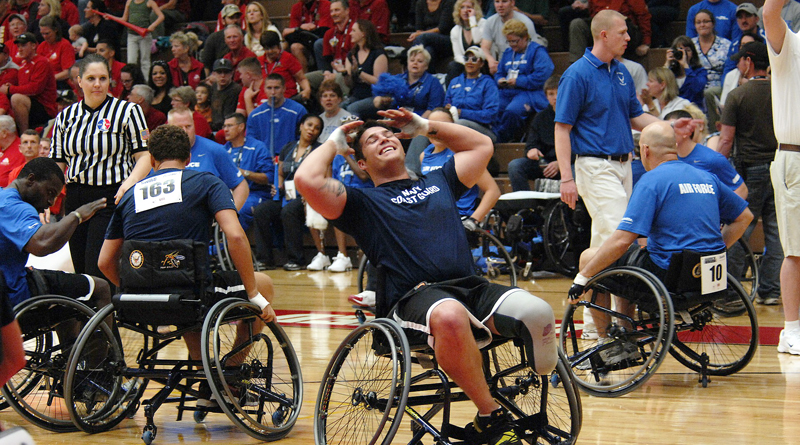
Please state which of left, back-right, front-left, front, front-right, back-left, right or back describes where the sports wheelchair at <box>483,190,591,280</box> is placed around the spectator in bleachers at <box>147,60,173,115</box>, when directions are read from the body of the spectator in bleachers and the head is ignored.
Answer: front-left

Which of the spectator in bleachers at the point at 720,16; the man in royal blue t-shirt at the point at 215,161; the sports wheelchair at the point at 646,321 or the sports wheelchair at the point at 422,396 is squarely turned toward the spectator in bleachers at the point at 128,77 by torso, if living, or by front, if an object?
the sports wheelchair at the point at 646,321

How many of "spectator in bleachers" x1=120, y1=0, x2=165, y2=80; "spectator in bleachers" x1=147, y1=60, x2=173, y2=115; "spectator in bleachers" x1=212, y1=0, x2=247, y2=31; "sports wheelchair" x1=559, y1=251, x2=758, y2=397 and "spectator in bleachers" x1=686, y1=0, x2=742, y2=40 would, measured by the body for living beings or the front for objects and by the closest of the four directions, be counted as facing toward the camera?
4

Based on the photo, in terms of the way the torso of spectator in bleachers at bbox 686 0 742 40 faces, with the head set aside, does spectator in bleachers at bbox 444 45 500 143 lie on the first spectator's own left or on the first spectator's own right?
on the first spectator's own right

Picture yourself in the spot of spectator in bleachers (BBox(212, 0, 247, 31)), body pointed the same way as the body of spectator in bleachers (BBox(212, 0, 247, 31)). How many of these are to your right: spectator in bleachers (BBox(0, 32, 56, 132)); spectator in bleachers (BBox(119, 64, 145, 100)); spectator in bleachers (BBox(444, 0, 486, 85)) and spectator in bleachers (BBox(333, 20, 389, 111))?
2

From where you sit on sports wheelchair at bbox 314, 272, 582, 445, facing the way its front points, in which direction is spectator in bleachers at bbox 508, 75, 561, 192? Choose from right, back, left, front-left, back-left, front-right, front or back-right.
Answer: back-left

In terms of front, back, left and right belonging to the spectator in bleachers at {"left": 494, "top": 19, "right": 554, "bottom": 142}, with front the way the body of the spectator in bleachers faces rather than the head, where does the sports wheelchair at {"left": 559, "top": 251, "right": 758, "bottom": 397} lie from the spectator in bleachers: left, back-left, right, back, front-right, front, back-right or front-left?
front-left

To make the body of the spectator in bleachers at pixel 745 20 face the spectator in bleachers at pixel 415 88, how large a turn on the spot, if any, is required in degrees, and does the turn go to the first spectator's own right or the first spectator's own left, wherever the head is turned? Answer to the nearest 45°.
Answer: approximately 45° to the first spectator's own right

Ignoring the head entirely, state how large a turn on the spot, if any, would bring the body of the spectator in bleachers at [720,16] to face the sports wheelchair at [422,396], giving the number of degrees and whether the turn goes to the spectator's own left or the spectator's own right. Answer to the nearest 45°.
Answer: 0° — they already face it

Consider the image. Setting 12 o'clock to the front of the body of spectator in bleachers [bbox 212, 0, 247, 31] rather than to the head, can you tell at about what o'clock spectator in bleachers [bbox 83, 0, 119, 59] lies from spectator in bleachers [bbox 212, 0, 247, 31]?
spectator in bleachers [bbox 83, 0, 119, 59] is roughly at 4 o'clock from spectator in bleachers [bbox 212, 0, 247, 31].
